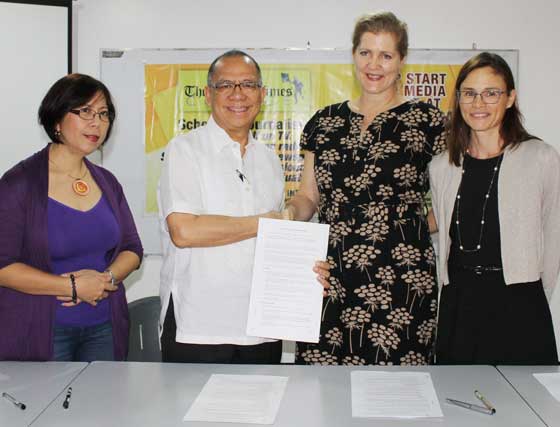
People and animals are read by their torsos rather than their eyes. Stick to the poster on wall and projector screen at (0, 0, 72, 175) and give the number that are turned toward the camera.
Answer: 2

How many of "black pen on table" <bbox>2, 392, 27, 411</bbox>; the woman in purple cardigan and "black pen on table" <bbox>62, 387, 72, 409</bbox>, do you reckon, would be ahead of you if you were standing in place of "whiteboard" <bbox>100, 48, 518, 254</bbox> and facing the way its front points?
3

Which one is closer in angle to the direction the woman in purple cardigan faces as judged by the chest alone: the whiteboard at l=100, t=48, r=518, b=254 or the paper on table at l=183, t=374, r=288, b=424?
the paper on table

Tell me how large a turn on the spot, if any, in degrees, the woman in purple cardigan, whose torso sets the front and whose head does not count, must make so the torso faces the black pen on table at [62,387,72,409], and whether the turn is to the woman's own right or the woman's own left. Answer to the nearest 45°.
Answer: approximately 45° to the woman's own right

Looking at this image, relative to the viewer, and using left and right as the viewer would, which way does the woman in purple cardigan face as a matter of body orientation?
facing the viewer and to the right of the viewer

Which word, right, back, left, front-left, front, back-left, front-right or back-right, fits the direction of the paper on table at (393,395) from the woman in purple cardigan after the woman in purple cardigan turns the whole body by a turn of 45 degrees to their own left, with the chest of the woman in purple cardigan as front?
front-right

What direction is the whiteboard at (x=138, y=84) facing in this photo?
toward the camera

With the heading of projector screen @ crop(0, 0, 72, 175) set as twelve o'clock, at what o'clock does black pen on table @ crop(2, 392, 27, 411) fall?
The black pen on table is roughly at 12 o'clock from the projector screen.

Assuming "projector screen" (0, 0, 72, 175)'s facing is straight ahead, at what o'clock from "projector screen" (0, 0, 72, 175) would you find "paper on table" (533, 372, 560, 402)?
The paper on table is roughly at 11 o'clock from the projector screen.

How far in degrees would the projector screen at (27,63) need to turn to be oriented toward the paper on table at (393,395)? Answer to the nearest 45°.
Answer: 0° — it already faces it

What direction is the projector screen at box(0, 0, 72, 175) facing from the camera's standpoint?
toward the camera

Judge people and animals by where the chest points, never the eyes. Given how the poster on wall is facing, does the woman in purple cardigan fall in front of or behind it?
in front

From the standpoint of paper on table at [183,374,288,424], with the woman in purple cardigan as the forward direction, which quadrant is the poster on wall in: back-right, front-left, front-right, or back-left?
front-right

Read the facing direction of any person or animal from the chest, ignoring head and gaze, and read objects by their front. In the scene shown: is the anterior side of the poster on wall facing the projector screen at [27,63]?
no

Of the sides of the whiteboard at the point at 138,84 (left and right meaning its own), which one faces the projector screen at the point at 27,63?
right

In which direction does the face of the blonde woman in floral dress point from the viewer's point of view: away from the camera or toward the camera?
toward the camera

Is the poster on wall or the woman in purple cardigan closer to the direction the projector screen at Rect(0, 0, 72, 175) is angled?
the woman in purple cardigan
